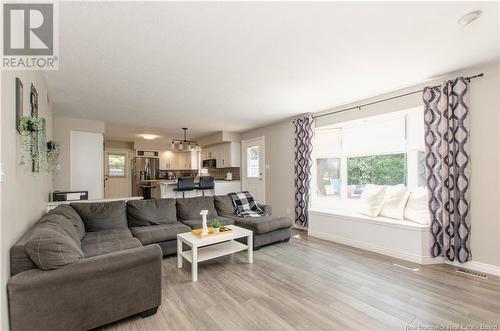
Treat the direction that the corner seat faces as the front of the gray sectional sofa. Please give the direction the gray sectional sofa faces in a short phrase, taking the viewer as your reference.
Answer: facing the viewer and to the right of the viewer

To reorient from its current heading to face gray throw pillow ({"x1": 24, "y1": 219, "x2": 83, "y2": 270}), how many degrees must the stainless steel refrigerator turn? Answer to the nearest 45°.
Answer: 0° — it already faces it

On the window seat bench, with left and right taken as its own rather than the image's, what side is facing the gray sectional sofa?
front

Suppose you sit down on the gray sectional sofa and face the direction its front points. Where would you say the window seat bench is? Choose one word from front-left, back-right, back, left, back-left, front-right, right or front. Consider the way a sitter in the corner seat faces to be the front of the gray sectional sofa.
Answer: front-left

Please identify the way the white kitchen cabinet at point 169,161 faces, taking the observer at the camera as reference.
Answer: facing the viewer

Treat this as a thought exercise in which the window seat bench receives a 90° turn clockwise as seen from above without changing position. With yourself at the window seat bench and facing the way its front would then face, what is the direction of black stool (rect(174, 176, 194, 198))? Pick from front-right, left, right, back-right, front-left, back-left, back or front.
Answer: front-left

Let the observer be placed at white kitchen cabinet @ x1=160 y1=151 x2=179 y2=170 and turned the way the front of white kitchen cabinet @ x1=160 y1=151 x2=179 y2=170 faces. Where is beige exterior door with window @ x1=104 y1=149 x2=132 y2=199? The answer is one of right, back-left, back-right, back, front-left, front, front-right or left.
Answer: right

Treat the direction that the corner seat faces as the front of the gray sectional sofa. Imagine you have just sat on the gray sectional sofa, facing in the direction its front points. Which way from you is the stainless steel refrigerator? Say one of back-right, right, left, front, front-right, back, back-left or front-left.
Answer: back-left

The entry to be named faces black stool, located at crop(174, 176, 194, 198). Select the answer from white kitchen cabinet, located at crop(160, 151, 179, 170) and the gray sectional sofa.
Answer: the white kitchen cabinet

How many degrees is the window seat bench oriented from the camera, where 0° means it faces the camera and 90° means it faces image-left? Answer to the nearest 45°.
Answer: approximately 45°

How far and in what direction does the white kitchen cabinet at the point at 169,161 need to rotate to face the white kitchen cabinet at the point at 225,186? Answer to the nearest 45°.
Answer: approximately 45° to its left

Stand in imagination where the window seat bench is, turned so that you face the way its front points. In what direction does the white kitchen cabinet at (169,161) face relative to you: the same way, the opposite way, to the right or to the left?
to the left

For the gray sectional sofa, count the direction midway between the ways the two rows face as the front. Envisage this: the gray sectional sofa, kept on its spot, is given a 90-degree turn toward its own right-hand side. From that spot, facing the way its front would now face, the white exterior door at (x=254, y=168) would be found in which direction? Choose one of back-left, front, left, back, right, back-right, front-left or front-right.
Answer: back

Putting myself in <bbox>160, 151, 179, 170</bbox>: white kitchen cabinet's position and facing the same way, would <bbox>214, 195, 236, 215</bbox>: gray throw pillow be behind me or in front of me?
in front

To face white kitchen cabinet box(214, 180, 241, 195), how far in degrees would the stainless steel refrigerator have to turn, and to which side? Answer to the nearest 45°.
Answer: approximately 45° to its left
